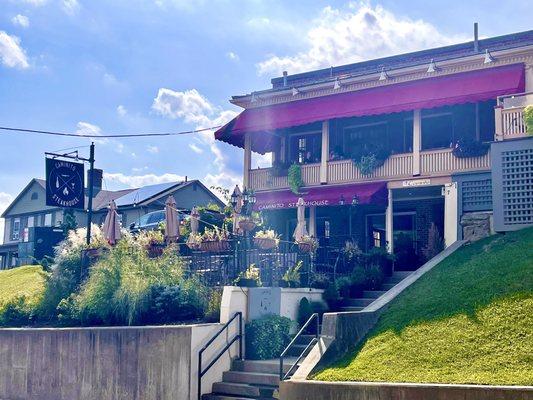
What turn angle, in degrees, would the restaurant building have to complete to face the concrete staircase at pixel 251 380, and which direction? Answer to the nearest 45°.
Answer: approximately 45° to its left

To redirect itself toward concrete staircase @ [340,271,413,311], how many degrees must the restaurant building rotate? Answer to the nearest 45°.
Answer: approximately 45° to its left

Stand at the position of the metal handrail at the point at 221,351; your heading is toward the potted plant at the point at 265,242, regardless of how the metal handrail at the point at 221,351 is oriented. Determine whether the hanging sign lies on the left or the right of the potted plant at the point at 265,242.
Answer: left

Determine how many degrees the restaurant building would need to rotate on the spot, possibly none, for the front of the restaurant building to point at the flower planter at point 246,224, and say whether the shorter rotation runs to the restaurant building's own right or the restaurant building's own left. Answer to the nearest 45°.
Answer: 0° — it already faces it

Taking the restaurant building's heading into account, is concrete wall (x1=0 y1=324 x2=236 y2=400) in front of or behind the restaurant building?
in front

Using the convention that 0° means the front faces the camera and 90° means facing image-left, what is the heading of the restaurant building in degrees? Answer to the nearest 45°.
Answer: approximately 45°

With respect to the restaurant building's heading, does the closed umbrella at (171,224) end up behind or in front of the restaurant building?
in front

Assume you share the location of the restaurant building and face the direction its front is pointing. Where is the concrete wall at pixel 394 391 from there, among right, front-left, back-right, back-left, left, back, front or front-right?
front-left

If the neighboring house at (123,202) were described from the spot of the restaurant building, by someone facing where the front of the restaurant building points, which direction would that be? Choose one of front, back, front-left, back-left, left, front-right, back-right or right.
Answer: right

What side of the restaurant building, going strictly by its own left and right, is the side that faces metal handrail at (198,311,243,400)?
front

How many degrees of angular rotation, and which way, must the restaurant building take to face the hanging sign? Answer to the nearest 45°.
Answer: approximately 45° to its right

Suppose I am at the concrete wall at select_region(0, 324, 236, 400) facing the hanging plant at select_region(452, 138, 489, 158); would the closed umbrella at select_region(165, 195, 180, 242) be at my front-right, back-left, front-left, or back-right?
front-left
